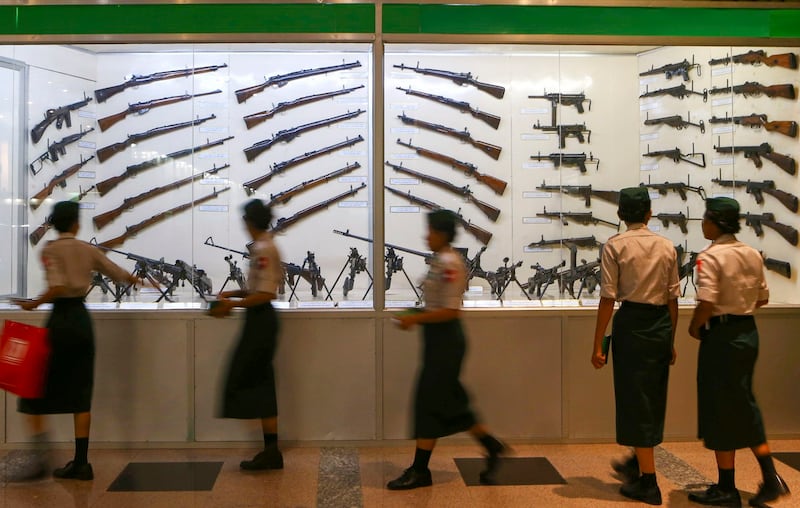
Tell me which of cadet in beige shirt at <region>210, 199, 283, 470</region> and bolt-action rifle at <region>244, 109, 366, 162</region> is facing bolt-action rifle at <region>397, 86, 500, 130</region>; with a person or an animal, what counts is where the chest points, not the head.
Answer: bolt-action rifle at <region>244, 109, 366, 162</region>

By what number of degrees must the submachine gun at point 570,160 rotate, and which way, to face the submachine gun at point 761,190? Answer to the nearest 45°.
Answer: approximately 180°

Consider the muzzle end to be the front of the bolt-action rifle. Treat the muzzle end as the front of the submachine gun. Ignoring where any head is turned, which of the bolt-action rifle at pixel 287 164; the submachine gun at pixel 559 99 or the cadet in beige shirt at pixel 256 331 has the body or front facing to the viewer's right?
the bolt-action rifle at pixel 287 164

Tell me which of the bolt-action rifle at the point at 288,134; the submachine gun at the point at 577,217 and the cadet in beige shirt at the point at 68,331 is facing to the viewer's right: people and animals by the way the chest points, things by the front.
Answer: the bolt-action rifle at the point at 288,134

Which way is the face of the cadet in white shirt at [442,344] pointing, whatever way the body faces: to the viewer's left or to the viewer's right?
to the viewer's left

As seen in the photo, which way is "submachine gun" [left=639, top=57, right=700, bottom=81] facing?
to the viewer's left

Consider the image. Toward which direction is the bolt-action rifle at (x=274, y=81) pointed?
to the viewer's right

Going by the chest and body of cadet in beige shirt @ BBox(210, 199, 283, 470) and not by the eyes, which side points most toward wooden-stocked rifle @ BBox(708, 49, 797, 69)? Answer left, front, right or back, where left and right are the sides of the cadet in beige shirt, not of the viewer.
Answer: back

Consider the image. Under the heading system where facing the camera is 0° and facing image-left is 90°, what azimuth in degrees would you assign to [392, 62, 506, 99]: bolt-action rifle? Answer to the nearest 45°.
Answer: approximately 90°

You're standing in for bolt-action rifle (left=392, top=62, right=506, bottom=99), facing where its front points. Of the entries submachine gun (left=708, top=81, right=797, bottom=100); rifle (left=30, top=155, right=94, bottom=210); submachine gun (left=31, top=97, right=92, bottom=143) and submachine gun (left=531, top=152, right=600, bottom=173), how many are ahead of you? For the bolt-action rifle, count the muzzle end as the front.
2

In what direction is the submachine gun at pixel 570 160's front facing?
to the viewer's left

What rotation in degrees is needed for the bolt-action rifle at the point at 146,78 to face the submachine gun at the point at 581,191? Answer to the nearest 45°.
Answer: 0° — it already faces it

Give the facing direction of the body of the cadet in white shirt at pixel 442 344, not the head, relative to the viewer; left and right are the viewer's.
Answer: facing to the left of the viewer

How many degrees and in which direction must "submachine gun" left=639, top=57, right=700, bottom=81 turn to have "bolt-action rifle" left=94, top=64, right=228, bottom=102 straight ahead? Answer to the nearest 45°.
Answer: approximately 45° to its left

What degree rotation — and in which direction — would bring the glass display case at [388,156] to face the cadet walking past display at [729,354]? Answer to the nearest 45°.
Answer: approximately 45° to its left

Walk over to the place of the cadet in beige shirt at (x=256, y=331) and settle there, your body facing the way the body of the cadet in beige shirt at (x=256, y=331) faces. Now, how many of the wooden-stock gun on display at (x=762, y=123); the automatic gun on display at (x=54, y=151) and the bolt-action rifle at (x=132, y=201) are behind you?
1
